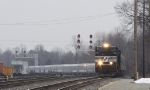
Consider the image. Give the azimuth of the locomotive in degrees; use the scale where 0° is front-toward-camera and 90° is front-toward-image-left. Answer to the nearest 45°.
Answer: approximately 0°
